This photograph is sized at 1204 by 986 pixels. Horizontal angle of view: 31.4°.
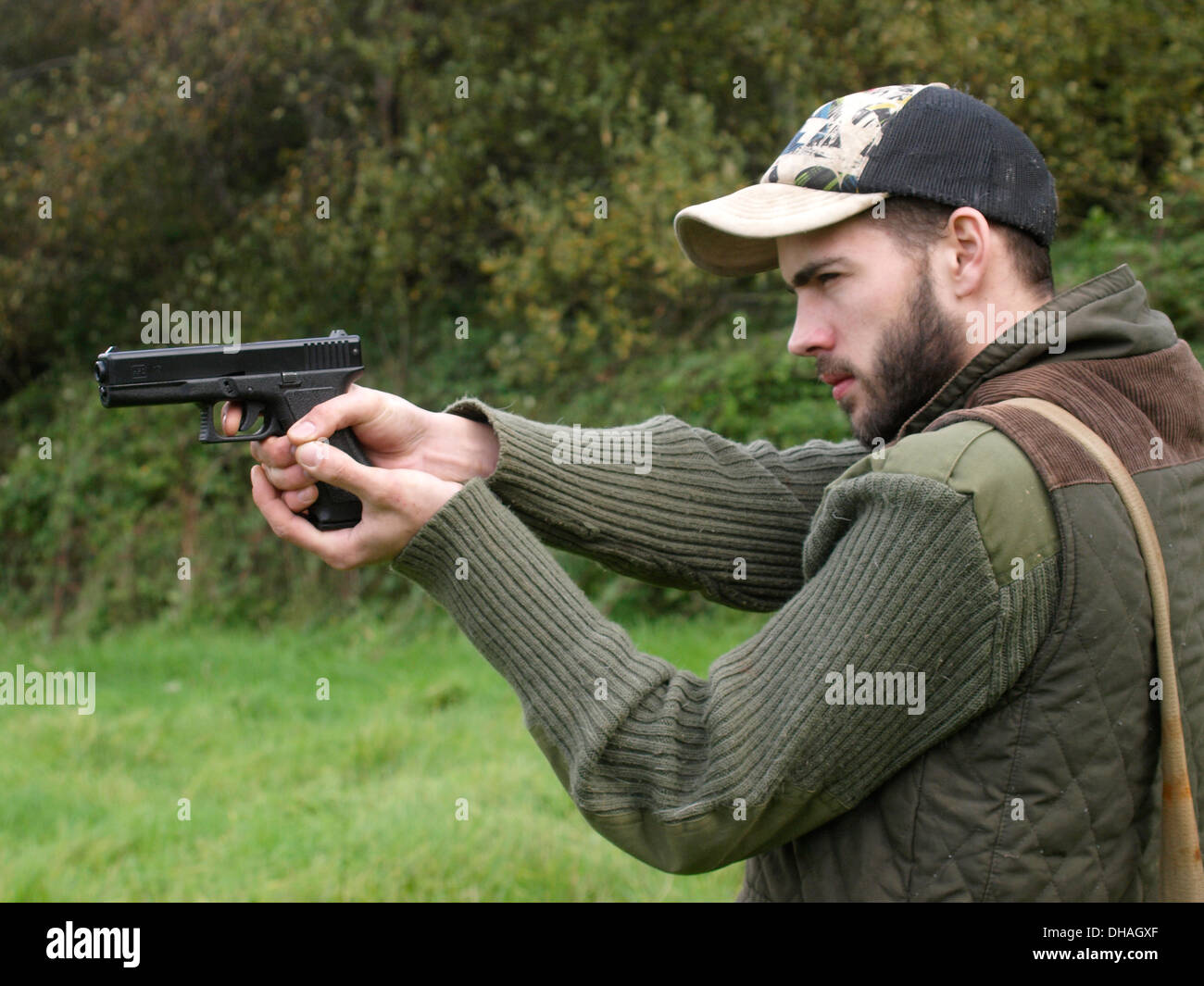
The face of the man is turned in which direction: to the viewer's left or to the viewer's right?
to the viewer's left

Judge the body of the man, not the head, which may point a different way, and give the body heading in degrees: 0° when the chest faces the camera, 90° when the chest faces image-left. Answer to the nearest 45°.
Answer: approximately 90°
